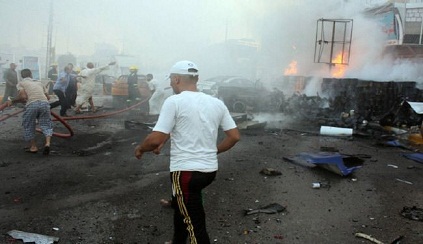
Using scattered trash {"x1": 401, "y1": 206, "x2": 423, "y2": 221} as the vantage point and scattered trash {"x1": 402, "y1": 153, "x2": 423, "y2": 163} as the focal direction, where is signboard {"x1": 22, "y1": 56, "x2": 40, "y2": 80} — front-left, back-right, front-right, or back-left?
front-left

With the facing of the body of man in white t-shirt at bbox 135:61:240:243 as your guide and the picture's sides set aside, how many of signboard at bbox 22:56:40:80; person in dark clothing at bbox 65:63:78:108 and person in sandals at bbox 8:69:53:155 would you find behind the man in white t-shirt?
0

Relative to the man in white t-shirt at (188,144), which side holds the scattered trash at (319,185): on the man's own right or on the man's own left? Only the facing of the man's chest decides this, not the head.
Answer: on the man's own right

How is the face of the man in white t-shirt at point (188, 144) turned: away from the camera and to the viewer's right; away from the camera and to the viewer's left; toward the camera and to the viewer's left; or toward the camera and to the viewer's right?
away from the camera and to the viewer's left

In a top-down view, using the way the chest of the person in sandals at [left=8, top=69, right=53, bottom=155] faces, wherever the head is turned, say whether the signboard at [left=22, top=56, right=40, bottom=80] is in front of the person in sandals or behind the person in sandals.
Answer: in front

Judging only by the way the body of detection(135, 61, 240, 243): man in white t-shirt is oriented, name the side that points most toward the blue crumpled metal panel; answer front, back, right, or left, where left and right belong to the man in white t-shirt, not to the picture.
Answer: right

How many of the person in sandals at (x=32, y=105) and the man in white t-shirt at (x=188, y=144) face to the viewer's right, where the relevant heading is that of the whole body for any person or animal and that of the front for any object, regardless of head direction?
0

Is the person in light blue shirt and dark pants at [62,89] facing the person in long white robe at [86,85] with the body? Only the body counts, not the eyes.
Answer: yes

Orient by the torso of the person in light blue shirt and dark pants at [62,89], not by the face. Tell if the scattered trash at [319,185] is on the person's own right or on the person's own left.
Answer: on the person's own right

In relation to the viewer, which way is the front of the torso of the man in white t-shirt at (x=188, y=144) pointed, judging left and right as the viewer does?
facing away from the viewer and to the left of the viewer

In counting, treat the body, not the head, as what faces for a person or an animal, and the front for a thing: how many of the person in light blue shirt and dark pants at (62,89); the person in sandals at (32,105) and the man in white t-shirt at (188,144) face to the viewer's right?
1
